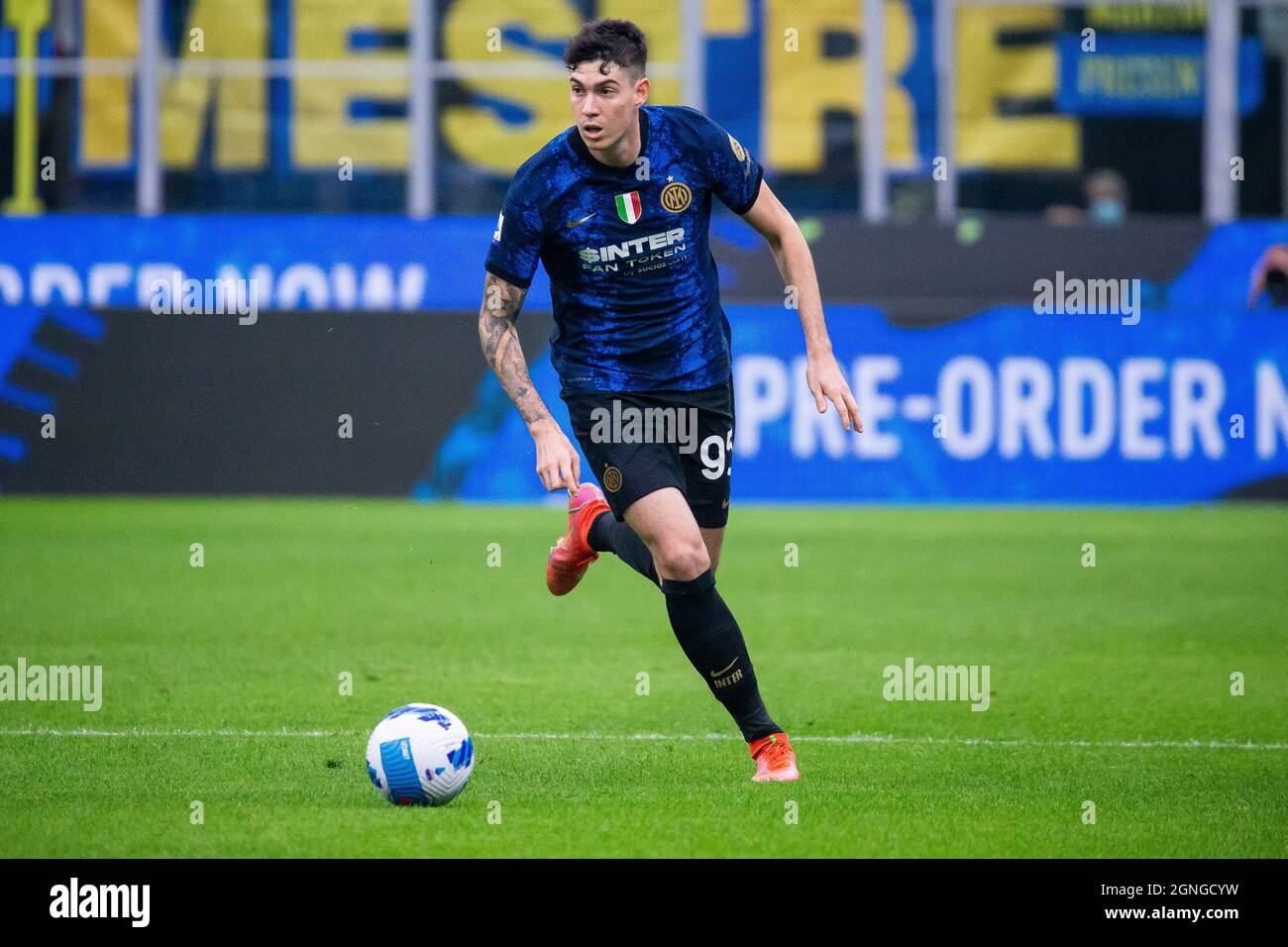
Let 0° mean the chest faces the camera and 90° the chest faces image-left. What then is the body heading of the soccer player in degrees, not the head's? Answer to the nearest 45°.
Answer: approximately 0°

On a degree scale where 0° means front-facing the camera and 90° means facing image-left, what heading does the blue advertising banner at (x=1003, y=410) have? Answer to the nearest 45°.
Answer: approximately 0°

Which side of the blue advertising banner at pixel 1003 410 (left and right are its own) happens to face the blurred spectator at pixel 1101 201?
back

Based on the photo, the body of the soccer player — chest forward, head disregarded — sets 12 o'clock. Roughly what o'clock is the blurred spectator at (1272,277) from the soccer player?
The blurred spectator is roughly at 7 o'clock from the soccer player.

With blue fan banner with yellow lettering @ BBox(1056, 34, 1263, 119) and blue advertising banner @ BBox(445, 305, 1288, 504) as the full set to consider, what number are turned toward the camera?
2

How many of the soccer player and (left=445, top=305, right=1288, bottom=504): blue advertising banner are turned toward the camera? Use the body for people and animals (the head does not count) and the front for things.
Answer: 2

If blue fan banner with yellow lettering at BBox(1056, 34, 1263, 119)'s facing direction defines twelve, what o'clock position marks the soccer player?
The soccer player is roughly at 12 o'clock from the blue fan banner with yellow lettering.

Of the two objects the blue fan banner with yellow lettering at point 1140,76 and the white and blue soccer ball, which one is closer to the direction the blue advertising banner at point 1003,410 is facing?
the white and blue soccer ball

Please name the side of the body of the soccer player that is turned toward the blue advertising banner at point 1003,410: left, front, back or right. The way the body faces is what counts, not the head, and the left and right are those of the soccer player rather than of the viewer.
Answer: back
